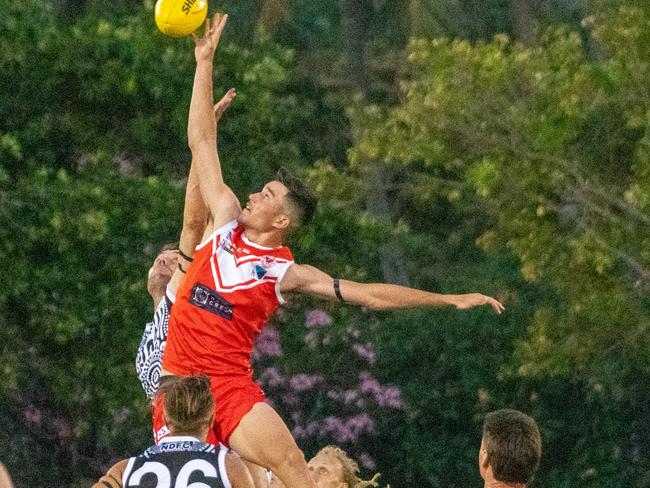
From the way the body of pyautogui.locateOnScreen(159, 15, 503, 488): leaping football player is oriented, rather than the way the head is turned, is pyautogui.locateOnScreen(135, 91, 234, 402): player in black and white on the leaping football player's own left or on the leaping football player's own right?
on the leaping football player's own right

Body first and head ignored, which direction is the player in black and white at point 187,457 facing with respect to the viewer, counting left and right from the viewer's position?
facing away from the viewer

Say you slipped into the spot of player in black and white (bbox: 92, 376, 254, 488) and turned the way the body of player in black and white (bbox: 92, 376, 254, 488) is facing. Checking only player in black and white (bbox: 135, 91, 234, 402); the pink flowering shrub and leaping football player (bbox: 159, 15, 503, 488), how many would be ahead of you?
3

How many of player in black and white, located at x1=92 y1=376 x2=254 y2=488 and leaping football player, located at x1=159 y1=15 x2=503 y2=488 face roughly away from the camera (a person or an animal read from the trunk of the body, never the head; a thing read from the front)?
1

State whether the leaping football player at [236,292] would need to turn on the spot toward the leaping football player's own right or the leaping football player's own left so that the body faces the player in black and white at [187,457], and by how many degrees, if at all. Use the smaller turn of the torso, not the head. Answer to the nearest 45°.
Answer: approximately 45° to the leaping football player's own left

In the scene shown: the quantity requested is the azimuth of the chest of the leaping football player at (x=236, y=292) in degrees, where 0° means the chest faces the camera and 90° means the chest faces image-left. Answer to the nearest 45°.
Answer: approximately 45°

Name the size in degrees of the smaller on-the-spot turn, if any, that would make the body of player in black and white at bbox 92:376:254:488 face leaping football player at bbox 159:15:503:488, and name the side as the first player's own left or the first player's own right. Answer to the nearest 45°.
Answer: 0° — they already face them

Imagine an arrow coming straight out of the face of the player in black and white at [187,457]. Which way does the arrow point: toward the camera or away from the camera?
away from the camera

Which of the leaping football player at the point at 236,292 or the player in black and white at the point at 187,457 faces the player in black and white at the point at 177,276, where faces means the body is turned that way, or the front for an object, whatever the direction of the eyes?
the player in black and white at the point at 187,457

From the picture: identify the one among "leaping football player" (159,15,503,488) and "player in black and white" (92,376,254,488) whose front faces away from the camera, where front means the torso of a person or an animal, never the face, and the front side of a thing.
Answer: the player in black and white
